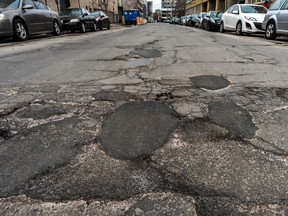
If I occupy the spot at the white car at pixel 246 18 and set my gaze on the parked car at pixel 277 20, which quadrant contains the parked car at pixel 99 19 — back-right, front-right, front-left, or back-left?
back-right

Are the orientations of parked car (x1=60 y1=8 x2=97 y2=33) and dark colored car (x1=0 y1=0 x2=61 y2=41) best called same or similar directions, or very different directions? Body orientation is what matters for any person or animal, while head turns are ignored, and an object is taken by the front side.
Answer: same or similar directions

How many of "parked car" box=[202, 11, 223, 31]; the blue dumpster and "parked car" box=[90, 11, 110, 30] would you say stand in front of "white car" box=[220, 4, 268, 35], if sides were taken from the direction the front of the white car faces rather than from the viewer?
0

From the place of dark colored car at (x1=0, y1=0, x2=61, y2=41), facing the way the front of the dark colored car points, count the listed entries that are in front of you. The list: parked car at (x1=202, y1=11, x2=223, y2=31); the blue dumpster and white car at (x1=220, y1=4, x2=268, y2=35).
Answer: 0

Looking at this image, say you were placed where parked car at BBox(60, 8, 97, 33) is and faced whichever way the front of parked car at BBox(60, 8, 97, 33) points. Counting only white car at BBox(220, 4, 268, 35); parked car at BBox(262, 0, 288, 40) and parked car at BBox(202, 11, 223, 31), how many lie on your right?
0

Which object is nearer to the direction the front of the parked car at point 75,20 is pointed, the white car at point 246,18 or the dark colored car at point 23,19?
the dark colored car

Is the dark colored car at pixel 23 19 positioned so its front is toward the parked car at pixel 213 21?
no

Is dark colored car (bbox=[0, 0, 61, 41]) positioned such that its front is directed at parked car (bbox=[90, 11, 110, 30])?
no

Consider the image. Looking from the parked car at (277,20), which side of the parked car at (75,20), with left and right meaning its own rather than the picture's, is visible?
left

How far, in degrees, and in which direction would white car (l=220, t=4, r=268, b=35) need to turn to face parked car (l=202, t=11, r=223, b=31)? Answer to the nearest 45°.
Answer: approximately 135° to its left

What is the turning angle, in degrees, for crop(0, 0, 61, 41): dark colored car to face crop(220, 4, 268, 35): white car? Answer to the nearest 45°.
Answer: approximately 135° to its left

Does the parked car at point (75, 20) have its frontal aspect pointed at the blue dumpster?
no

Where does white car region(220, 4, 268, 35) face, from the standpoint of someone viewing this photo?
facing the viewer and to the right of the viewer

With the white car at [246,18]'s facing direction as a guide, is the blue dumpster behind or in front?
behind

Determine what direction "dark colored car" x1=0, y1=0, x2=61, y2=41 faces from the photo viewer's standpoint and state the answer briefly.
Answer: facing the viewer and to the left of the viewer

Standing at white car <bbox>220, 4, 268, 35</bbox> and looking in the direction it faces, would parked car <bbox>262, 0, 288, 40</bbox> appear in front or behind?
in front

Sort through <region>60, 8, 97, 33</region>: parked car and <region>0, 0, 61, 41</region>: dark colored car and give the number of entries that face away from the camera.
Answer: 0

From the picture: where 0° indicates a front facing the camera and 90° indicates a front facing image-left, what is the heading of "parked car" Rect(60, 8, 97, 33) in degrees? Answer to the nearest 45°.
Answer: approximately 45°

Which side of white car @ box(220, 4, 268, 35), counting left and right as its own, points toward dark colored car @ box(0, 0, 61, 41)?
right

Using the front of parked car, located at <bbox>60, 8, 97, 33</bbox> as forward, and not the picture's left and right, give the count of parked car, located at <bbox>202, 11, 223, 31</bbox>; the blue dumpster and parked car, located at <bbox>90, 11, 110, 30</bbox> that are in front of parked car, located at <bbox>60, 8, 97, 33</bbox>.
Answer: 0

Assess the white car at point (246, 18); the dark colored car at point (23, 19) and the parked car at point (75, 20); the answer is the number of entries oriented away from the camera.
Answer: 0
